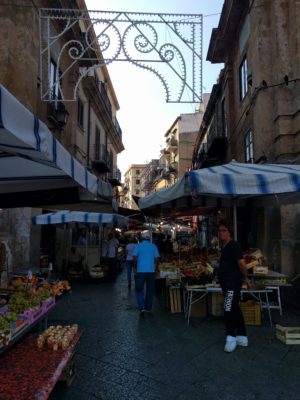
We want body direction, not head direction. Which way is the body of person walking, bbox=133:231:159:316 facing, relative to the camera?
away from the camera

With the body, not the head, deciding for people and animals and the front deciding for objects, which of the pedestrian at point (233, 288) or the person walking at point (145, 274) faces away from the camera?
the person walking

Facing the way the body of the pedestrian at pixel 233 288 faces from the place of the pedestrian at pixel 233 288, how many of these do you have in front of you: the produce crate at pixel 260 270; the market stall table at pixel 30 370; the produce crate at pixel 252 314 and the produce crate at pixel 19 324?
2

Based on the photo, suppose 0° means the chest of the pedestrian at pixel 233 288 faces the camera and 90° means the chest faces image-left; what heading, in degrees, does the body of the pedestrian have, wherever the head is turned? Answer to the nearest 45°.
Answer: approximately 45°

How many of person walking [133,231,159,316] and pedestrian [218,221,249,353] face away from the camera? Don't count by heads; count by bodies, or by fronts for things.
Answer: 1

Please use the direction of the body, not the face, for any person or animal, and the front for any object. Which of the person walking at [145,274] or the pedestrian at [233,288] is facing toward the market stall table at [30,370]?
the pedestrian

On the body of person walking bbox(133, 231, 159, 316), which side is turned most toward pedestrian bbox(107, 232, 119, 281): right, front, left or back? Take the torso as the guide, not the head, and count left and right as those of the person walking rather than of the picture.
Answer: front

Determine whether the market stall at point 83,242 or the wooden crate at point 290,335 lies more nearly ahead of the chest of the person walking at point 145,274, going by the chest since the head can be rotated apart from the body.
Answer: the market stall

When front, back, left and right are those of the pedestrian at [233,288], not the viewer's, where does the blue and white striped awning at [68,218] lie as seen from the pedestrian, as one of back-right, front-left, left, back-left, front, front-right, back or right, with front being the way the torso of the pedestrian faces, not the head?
right

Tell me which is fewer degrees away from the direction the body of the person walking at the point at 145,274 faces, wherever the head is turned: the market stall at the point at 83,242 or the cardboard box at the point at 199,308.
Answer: the market stall

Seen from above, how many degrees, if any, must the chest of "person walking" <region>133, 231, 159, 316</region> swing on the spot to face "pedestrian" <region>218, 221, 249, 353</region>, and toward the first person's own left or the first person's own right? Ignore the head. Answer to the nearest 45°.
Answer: approximately 135° to the first person's own right

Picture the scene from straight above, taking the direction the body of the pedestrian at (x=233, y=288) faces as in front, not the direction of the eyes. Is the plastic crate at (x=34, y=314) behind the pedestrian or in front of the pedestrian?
in front

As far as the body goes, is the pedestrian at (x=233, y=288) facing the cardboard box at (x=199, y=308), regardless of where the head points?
no

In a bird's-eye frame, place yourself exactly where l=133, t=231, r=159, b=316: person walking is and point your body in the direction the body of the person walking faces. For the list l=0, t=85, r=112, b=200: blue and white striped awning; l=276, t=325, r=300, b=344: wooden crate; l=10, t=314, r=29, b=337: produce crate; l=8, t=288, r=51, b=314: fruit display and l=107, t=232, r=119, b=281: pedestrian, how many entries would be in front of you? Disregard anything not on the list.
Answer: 1

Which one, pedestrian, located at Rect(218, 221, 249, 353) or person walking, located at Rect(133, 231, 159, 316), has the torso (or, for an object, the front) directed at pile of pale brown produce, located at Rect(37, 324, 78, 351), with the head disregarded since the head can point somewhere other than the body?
the pedestrian

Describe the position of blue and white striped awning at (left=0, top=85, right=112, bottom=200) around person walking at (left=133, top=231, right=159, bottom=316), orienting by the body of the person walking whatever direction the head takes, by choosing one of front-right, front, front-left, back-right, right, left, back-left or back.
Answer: back

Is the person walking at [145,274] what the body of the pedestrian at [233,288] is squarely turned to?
no

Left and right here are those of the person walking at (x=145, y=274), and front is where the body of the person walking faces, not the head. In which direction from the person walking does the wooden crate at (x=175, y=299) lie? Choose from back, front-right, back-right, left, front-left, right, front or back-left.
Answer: right

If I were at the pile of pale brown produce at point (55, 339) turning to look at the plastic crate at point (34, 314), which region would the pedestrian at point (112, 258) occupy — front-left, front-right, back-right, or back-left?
front-right

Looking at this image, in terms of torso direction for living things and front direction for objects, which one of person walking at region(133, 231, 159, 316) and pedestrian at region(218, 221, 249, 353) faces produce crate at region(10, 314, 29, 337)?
the pedestrian
